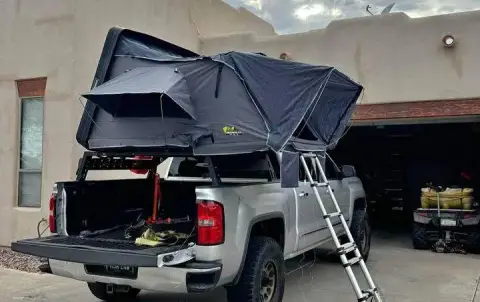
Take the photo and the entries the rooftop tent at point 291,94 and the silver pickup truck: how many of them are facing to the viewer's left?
0

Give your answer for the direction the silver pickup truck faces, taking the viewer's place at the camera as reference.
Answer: facing away from the viewer and to the right of the viewer
